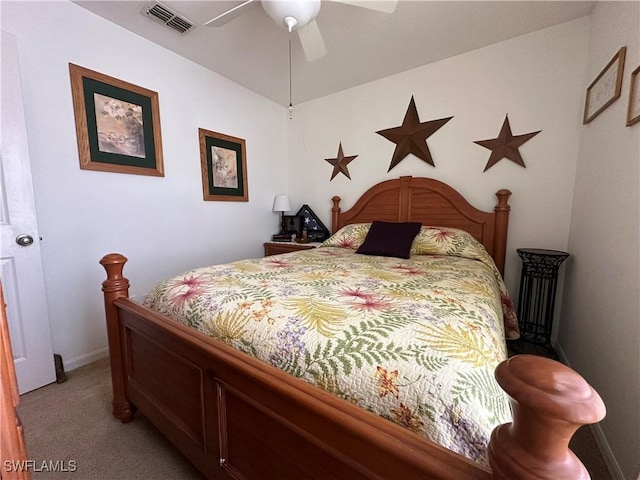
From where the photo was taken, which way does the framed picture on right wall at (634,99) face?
to the viewer's left

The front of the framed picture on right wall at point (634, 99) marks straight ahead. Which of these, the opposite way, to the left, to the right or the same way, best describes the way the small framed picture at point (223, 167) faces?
the opposite way

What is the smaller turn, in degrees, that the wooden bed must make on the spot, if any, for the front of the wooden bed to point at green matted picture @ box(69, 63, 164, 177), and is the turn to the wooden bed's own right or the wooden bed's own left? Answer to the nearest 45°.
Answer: approximately 90° to the wooden bed's own right

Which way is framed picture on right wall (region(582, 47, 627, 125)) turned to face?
to the viewer's left

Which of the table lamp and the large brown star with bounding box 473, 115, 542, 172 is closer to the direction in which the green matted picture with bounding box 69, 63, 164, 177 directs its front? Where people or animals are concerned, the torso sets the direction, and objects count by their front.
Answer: the large brown star

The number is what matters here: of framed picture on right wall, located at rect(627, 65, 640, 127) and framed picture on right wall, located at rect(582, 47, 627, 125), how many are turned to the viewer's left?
2

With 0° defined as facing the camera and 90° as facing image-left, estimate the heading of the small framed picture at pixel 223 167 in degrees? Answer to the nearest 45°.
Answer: approximately 315°

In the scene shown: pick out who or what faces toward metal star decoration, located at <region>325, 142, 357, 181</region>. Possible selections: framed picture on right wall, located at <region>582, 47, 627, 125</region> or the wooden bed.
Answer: the framed picture on right wall

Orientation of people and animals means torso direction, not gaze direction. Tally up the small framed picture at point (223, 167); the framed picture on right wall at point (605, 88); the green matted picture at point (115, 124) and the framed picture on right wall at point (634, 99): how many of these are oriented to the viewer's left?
2

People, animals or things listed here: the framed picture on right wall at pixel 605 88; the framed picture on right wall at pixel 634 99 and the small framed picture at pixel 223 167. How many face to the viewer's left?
2

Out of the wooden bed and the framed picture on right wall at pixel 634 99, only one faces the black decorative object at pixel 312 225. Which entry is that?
the framed picture on right wall

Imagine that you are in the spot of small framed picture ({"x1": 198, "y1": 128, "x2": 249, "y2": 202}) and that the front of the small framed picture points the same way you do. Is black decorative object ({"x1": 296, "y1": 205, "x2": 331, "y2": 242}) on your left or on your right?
on your left

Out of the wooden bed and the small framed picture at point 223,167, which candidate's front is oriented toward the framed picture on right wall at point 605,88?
the small framed picture
